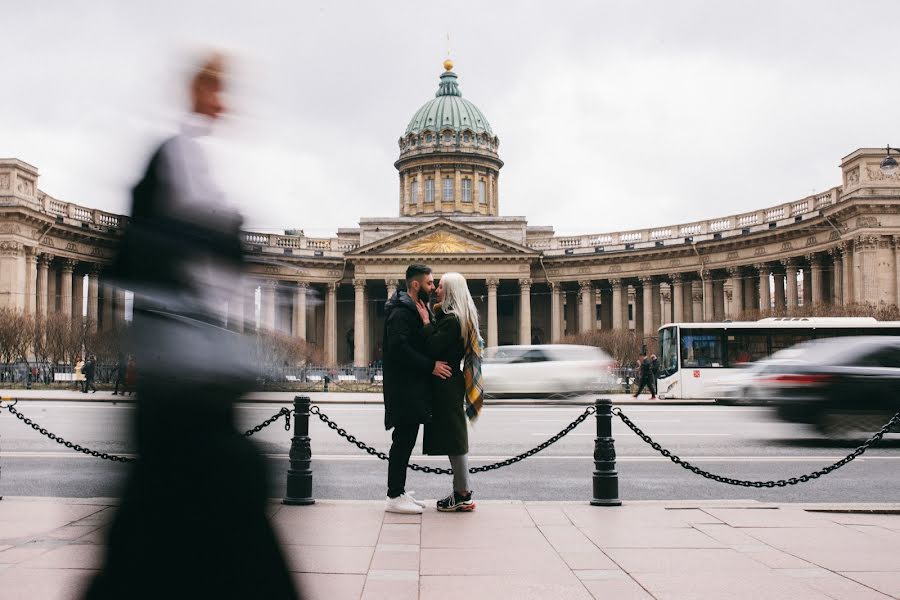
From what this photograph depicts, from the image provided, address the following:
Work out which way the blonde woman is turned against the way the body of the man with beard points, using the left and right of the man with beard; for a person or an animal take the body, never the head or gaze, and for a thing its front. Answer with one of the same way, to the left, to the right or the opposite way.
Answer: the opposite way

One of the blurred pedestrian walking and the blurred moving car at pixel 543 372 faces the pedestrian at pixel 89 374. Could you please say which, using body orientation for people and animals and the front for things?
the blurred moving car

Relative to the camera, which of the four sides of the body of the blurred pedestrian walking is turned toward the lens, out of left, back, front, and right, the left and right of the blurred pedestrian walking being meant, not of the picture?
right

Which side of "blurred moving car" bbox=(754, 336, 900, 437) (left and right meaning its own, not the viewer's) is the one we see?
right

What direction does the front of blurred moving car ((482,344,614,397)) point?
to the viewer's left

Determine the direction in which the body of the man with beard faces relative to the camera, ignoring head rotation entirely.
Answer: to the viewer's right

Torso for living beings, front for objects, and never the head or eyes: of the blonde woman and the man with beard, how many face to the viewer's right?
1

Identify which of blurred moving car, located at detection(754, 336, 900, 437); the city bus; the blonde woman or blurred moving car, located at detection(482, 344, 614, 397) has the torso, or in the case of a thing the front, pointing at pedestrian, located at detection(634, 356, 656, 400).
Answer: the city bus

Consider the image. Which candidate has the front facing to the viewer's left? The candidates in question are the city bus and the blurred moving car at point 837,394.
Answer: the city bus

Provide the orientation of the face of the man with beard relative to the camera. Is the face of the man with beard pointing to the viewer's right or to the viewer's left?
to the viewer's right

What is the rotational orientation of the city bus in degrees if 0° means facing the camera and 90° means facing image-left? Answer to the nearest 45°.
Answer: approximately 90°

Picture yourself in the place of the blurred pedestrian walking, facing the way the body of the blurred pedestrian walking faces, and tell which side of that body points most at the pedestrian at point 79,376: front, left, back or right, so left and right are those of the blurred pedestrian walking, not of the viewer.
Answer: left

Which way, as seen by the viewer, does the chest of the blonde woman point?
to the viewer's left

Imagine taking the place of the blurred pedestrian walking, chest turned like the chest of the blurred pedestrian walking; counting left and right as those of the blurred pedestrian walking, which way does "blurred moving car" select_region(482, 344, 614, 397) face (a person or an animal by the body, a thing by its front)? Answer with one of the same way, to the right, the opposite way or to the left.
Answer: the opposite way
